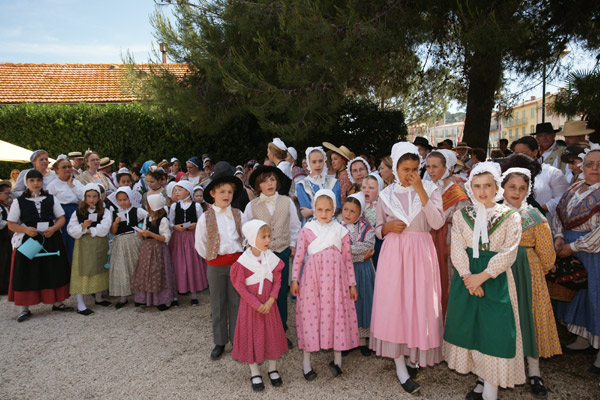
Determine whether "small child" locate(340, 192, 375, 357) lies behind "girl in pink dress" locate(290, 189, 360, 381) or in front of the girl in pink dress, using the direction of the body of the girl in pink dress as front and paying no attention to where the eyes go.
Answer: behind

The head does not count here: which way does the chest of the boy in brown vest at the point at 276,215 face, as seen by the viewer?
toward the camera

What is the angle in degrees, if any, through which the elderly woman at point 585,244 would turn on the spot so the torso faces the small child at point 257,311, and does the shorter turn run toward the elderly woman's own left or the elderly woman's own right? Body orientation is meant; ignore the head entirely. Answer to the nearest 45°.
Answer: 0° — they already face them

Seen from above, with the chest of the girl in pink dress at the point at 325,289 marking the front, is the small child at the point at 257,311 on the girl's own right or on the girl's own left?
on the girl's own right

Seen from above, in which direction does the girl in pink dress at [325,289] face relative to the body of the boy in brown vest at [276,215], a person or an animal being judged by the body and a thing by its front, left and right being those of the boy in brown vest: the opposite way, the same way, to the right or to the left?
the same way

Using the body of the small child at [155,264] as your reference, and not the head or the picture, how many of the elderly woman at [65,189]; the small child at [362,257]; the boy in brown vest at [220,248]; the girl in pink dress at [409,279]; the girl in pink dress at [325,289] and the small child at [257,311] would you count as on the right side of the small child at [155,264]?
1

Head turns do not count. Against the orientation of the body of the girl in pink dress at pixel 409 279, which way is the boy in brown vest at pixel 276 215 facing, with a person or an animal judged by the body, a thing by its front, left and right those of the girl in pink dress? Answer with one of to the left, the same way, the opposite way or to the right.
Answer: the same way

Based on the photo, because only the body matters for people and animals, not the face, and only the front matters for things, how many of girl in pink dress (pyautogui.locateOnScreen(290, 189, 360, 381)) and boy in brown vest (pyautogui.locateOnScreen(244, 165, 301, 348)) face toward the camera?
2

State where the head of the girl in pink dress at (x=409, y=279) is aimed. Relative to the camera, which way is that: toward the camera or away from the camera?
toward the camera

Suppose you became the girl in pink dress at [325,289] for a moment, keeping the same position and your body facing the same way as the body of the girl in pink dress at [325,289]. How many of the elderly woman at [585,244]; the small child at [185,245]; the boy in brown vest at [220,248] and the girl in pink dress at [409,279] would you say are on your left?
2

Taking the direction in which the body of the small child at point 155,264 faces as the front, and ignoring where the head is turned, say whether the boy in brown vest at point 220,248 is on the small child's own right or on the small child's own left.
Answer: on the small child's own left

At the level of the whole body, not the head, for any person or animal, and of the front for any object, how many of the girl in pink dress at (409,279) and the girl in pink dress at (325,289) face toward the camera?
2

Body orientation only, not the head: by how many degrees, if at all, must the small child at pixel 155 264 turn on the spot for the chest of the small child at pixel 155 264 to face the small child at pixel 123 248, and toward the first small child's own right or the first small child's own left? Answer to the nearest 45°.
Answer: approximately 90° to the first small child's own right

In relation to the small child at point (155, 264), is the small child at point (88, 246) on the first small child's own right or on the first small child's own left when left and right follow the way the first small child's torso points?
on the first small child's own right

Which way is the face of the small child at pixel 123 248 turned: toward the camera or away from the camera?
toward the camera

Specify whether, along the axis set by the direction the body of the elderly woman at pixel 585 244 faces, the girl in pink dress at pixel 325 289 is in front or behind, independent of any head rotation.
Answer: in front
